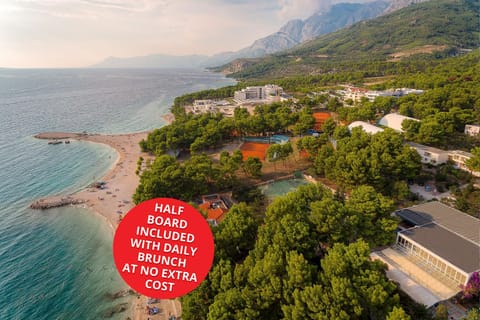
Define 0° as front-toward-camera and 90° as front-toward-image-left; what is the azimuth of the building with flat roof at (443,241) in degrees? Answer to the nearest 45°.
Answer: approximately 45°

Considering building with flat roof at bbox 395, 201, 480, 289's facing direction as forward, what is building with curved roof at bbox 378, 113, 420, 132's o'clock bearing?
building with curved roof at bbox 378, 113, 420, 132 is roughly at 4 o'clock from building with flat roof at bbox 395, 201, 480, 289.

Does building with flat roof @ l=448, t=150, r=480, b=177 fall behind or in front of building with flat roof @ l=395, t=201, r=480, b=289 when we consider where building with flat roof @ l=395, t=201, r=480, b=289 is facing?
behind

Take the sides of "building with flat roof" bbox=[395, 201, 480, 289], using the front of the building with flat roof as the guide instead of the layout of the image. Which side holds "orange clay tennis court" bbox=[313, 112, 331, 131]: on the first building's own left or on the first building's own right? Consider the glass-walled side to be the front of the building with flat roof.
on the first building's own right

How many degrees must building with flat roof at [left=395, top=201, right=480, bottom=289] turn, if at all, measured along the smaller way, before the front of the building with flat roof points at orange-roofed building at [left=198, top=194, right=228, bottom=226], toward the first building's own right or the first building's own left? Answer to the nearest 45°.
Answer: approximately 45° to the first building's own right

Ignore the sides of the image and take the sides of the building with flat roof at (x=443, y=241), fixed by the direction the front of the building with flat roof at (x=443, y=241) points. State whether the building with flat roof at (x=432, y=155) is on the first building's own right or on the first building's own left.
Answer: on the first building's own right

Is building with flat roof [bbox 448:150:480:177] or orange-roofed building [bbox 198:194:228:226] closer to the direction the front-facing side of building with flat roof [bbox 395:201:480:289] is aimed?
the orange-roofed building

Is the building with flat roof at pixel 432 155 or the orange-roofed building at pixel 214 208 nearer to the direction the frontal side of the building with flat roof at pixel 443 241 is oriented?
the orange-roofed building

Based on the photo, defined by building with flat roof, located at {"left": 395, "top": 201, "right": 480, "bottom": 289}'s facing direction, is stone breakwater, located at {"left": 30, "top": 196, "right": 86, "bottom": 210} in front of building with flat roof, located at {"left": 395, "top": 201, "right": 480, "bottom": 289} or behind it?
in front
